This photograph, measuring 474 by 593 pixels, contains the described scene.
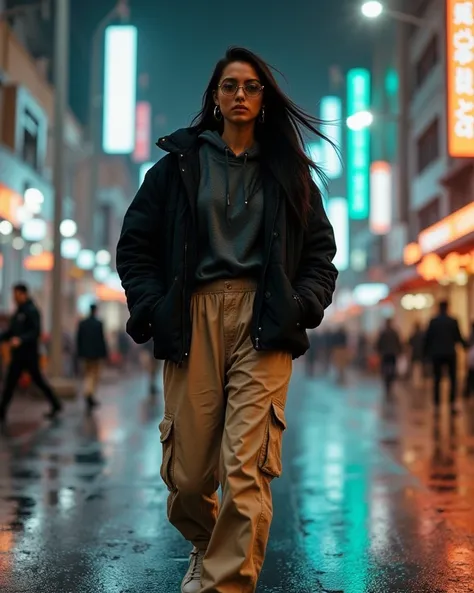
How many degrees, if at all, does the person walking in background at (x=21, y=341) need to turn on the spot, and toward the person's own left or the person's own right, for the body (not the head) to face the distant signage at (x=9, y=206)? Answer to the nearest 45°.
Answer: approximately 90° to the person's own right

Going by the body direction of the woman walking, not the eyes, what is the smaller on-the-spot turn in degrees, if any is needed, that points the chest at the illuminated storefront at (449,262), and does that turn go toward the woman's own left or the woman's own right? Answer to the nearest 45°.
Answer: approximately 180°

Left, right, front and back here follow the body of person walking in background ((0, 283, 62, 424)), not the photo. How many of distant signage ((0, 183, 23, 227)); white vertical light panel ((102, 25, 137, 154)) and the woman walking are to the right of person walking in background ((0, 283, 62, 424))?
2

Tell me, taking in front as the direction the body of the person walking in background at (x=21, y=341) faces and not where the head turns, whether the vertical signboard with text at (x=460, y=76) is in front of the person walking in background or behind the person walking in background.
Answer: behind

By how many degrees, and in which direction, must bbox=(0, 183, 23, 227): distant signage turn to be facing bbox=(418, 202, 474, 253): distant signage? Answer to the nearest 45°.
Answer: approximately 45° to its left

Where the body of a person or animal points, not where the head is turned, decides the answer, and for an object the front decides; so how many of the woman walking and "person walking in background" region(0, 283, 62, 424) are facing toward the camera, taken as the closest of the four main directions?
1

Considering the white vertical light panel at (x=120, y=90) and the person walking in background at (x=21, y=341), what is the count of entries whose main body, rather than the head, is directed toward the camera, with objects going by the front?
1

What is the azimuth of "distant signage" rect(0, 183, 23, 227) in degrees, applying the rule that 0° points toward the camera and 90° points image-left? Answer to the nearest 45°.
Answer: approximately 315°

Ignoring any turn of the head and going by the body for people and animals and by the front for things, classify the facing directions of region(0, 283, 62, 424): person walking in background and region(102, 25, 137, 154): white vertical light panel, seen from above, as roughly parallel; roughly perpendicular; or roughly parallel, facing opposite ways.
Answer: roughly perpendicular

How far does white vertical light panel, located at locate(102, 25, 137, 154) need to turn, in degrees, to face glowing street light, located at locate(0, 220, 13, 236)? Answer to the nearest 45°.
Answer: approximately 90° to its right

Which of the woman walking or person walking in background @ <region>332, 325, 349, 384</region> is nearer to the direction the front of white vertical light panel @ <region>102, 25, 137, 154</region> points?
the woman walking
